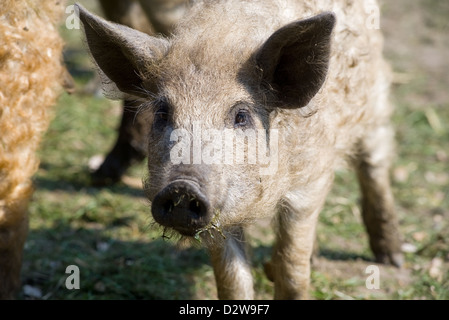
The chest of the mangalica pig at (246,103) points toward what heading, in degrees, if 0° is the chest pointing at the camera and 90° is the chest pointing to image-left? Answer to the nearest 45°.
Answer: approximately 45°
